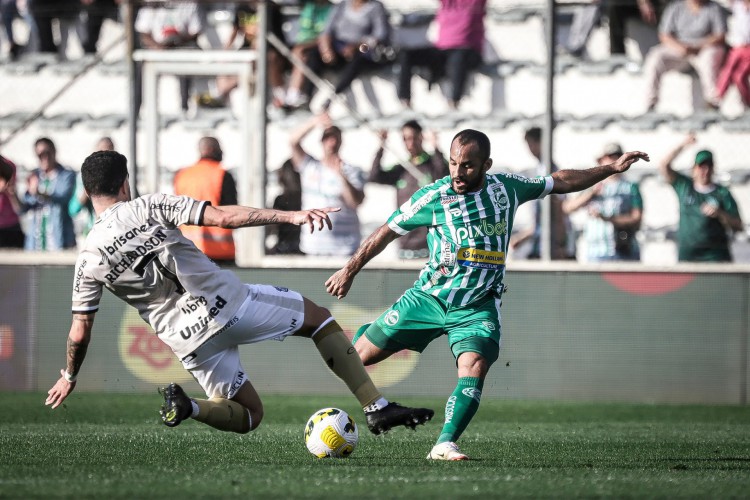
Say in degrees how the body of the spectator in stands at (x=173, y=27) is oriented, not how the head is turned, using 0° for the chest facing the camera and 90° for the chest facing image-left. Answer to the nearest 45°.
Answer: approximately 0°

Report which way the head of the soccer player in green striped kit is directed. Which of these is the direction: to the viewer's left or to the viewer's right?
to the viewer's left

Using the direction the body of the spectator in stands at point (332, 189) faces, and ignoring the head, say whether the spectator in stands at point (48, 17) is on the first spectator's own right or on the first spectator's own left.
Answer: on the first spectator's own right

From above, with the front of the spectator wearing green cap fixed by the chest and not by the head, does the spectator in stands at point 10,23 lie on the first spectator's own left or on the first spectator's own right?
on the first spectator's own right

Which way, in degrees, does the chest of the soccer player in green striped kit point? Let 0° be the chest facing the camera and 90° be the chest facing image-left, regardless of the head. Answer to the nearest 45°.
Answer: approximately 0°

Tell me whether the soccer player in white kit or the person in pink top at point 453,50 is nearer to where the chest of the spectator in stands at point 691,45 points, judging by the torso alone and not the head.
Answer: the soccer player in white kit

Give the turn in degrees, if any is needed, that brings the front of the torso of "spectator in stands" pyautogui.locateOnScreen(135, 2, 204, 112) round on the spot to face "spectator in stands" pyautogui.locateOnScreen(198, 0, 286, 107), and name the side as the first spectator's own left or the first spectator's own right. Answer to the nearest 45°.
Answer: approximately 90° to the first spectator's own left
